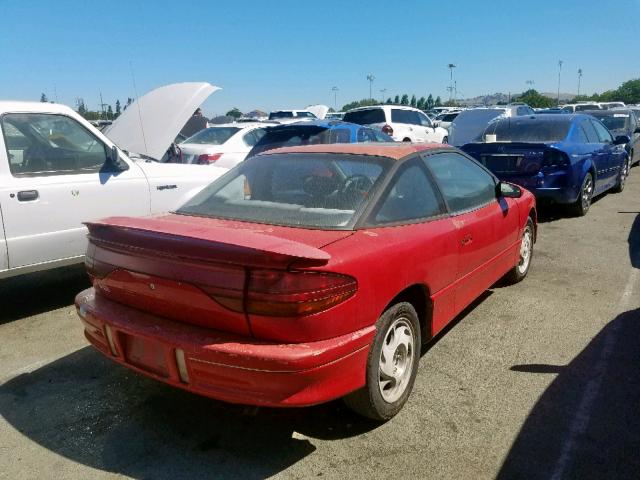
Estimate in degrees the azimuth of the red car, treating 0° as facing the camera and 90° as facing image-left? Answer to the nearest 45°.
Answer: approximately 225°

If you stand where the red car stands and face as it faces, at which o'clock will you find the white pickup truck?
The white pickup truck is roughly at 9 o'clock from the red car.

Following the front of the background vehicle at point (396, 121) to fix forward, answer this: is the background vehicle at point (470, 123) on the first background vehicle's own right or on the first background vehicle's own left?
on the first background vehicle's own right

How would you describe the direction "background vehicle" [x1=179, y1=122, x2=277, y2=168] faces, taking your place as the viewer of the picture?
facing away from the viewer and to the right of the viewer

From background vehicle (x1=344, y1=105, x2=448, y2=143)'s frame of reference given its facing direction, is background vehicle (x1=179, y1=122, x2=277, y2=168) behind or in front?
behind
